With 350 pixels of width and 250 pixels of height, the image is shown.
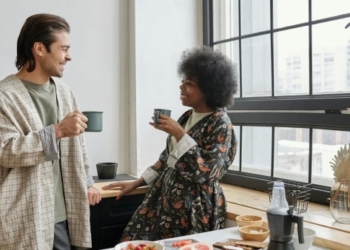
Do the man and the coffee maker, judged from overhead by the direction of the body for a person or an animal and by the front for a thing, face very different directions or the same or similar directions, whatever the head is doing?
very different directions

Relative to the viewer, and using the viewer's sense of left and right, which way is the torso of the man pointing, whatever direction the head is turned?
facing the viewer and to the right of the viewer

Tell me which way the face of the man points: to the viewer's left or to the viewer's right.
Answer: to the viewer's right

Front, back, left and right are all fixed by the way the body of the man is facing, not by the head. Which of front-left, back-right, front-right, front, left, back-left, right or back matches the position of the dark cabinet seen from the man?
left

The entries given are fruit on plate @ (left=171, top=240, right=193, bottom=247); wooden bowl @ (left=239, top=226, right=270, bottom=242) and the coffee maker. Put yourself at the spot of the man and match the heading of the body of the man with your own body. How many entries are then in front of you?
3

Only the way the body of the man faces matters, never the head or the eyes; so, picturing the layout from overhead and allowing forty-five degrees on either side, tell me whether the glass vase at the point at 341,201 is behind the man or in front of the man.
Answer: in front

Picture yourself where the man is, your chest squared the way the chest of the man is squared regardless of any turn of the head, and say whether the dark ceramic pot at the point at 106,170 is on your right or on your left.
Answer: on your left

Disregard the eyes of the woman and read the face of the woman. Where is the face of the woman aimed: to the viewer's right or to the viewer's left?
to the viewer's left
